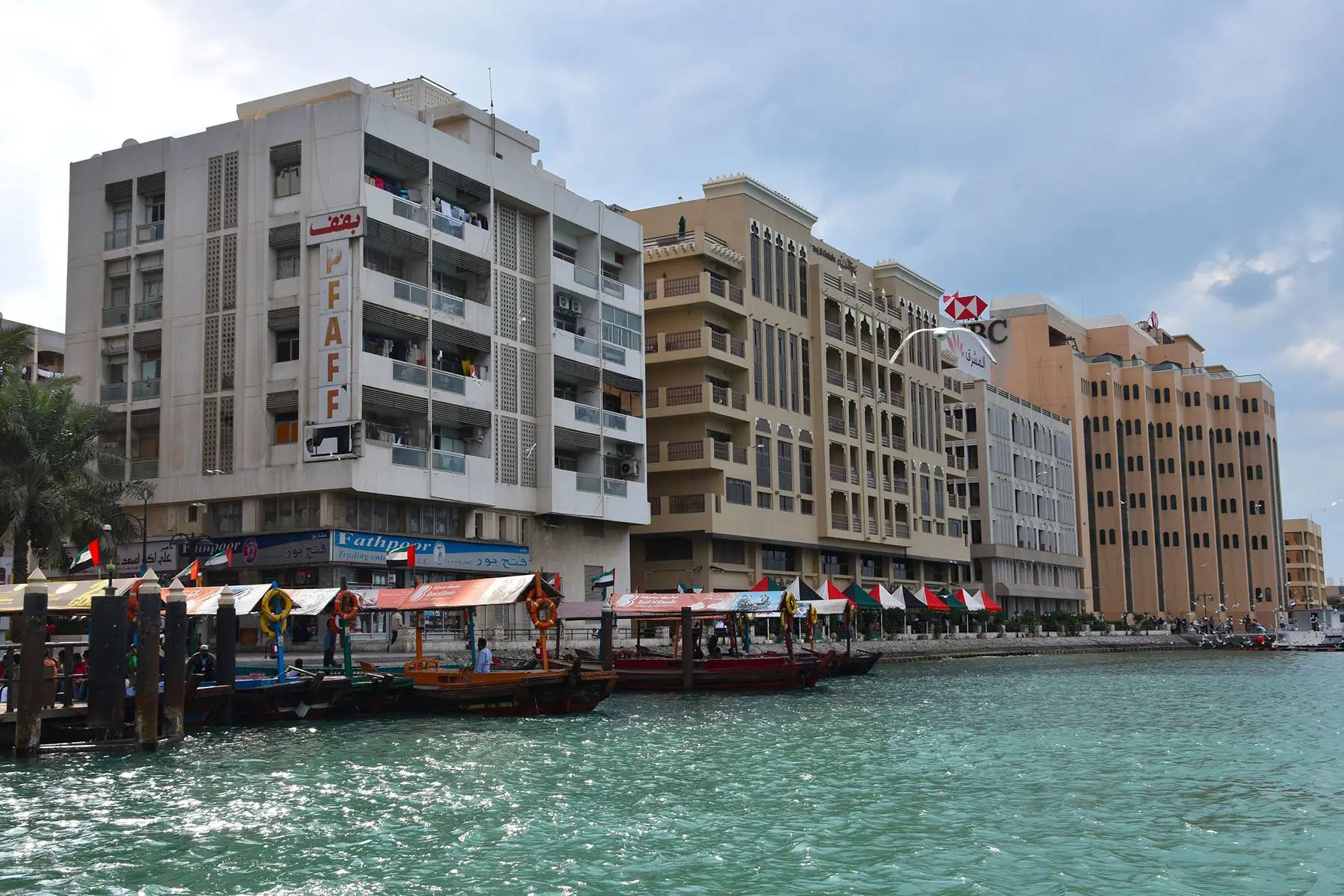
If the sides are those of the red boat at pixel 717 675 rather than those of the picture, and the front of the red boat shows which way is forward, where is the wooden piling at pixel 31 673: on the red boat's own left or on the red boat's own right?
on the red boat's own right

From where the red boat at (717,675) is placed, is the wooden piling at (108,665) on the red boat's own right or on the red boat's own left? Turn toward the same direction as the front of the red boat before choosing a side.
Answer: on the red boat's own right

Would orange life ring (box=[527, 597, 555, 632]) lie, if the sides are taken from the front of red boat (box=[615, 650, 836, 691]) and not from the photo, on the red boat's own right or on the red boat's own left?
on the red boat's own right

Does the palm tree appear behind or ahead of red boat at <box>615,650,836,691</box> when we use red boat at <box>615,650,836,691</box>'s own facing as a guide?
behind

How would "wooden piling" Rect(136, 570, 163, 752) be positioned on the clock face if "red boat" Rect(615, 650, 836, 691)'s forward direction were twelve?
The wooden piling is roughly at 4 o'clock from the red boat.

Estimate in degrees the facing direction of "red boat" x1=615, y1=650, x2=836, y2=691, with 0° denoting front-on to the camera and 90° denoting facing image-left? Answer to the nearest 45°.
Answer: approximately 270°

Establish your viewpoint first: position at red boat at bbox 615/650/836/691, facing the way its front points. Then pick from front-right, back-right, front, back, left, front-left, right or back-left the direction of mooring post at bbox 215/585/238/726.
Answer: back-right
